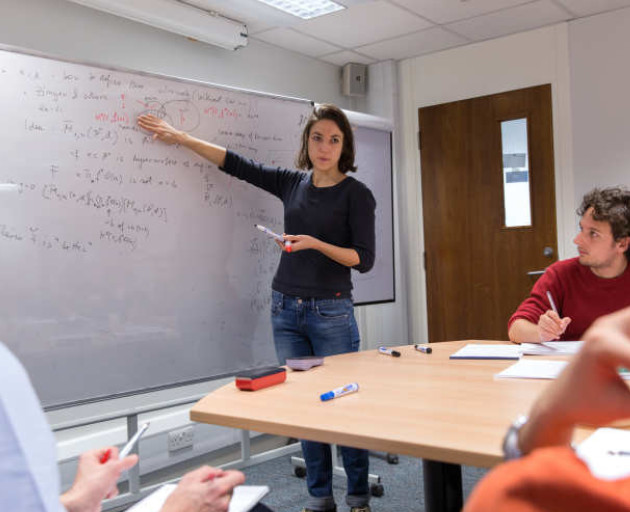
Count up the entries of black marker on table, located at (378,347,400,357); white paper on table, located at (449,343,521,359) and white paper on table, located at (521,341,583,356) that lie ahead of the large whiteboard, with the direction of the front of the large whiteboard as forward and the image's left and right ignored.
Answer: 3

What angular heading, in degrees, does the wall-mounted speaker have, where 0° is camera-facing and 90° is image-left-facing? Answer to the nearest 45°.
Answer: approximately 315°

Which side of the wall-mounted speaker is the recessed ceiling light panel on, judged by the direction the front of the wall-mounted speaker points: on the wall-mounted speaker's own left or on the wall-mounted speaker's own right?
on the wall-mounted speaker's own right

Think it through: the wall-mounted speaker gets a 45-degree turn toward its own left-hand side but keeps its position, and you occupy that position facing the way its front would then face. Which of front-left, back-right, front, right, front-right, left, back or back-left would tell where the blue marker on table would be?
right

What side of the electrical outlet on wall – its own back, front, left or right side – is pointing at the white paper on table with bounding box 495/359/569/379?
front

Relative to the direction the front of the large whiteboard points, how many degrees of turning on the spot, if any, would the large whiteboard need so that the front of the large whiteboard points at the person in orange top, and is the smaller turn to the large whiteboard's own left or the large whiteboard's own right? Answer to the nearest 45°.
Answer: approximately 45° to the large whiteboard's own right

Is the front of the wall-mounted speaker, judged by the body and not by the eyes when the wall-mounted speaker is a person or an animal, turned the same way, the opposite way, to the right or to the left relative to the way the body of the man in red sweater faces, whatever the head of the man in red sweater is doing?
to the left

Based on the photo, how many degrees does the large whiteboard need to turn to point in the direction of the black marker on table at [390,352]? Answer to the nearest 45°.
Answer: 0° — it already faces it

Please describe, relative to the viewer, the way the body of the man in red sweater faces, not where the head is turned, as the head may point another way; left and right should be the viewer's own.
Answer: facing the viewer and to the left of the viewer

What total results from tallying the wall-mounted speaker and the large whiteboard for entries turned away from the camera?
0

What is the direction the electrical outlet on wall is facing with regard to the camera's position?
facing the viewer and to the right of the viewer
